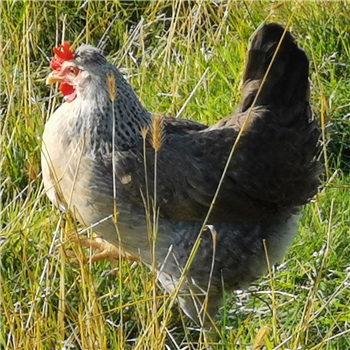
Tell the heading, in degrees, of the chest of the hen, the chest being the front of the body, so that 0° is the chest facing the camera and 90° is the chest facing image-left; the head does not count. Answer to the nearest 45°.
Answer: approximately 90°
